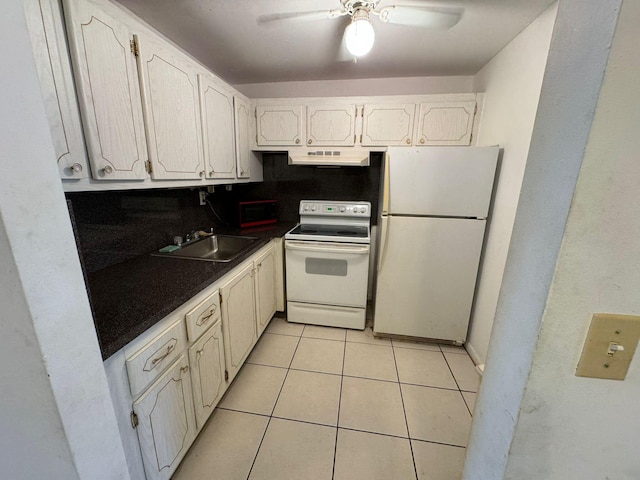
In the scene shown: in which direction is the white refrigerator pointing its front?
toward the camera

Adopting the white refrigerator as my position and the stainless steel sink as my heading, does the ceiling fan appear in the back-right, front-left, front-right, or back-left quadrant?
front-left

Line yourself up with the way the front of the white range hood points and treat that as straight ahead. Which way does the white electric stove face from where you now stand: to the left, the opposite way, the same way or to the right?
the same way

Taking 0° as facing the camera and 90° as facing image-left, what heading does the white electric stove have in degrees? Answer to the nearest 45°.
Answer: approximately 0°

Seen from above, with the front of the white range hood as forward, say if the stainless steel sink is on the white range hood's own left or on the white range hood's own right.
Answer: on the white range hood's own right

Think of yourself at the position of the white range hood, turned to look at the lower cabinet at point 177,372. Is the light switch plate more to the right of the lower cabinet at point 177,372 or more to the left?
left

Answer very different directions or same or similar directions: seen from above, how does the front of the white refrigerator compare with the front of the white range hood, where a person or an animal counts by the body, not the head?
same or similar directions

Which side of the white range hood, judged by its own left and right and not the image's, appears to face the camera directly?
front

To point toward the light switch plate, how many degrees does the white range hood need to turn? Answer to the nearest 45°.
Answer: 0° — it already faces it

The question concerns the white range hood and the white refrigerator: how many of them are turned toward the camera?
2

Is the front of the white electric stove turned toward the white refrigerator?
no

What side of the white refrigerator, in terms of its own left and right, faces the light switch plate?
front

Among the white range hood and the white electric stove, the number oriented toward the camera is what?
2

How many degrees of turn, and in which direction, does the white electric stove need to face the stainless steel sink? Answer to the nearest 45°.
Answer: approximately 90° to its right

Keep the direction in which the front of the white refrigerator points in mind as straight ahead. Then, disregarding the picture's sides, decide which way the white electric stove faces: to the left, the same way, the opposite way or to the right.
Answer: the same way

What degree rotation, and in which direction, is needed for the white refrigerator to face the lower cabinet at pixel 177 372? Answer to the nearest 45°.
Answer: approximately 45° to its right

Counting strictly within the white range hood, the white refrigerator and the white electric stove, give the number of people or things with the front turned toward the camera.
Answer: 3
